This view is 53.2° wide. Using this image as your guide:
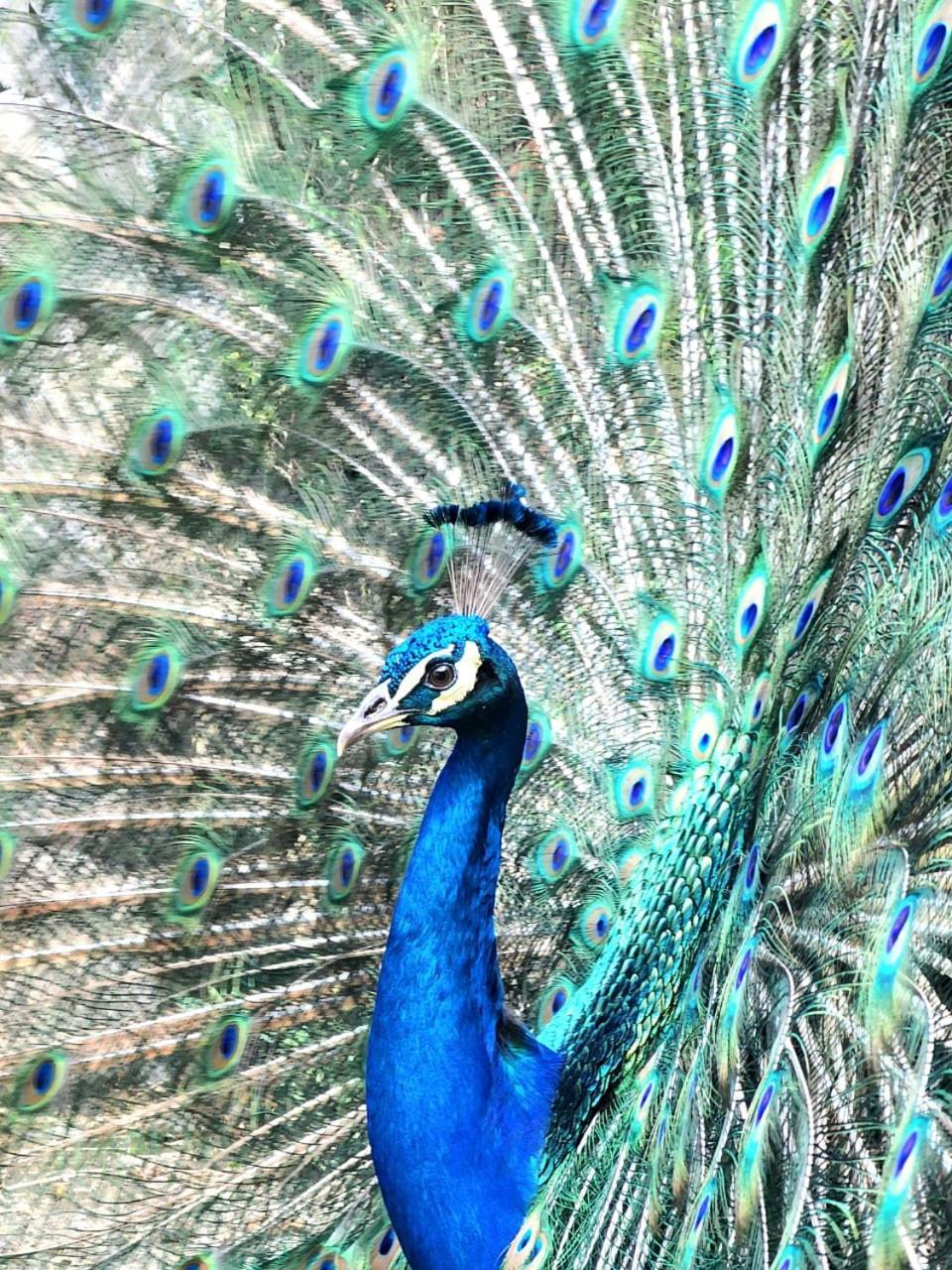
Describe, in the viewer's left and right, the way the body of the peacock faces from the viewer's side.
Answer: facing the viewer and to the left of the viewer
